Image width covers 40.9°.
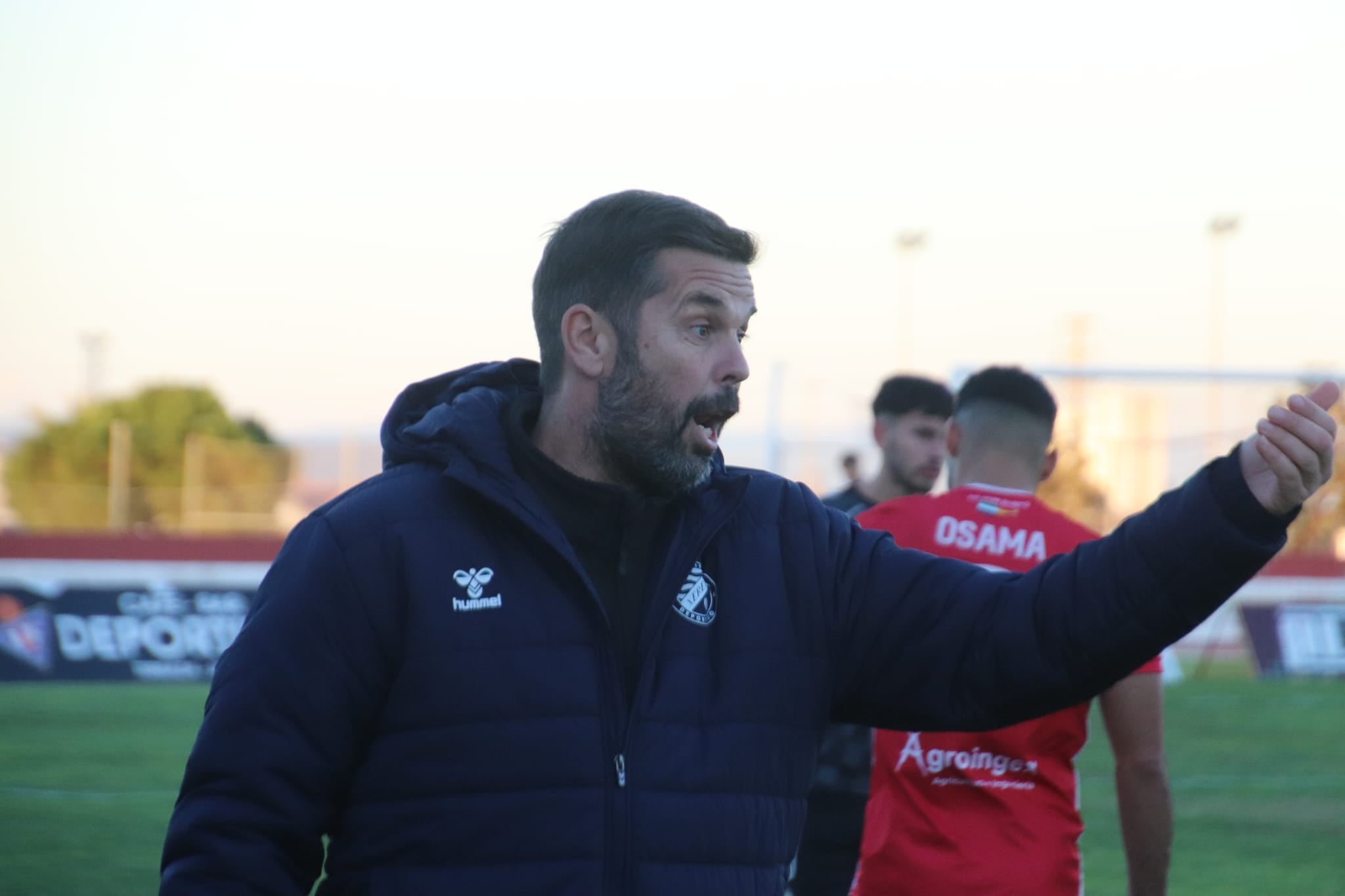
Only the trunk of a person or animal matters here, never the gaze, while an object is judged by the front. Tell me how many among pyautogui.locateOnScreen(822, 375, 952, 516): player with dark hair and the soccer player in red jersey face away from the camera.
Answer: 1

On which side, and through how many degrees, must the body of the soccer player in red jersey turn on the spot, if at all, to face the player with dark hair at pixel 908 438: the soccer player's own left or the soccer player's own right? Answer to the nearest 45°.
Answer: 0° — they already face them

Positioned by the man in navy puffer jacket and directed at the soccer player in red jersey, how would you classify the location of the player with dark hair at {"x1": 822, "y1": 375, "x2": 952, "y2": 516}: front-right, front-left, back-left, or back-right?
front-left

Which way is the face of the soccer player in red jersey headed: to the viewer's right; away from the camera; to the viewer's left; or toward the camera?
away from the camera

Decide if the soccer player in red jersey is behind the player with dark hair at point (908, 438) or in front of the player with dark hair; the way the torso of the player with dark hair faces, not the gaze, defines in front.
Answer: in front

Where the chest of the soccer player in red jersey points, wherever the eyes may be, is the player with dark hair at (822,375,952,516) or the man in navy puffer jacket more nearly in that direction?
the player with dark hair

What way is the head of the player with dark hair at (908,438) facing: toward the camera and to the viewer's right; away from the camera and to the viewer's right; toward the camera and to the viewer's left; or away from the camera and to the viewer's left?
toward the camera and to the viewer's right

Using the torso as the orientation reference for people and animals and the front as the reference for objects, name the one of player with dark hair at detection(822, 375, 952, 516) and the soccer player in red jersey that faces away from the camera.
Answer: the soccer player in red jersey

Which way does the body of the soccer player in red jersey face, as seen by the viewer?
away from the camera

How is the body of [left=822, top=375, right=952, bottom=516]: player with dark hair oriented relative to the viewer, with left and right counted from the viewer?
facing the viewer and to the right of the viewer

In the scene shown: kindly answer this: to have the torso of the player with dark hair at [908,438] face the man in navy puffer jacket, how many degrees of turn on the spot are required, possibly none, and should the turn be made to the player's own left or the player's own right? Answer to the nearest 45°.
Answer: approximately 45° to the player's own right
